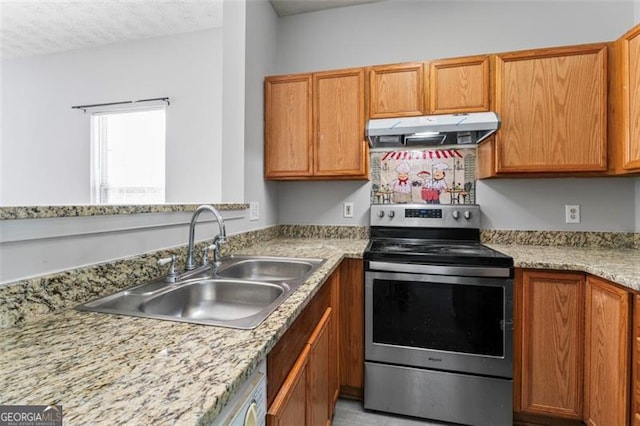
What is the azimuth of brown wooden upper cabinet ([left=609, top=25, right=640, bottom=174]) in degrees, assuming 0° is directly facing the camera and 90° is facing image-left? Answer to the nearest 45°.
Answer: approximately 45°

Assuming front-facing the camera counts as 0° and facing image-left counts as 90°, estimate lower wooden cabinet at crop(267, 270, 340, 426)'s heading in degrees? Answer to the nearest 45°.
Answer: approximately 270°

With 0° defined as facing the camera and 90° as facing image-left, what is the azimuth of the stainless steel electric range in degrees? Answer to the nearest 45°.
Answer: approximately 0°

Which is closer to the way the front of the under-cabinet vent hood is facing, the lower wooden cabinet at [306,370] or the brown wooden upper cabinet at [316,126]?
the lower wooden cabinet

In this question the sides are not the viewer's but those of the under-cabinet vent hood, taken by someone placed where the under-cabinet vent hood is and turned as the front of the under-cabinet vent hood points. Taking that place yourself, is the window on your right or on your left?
on your right
